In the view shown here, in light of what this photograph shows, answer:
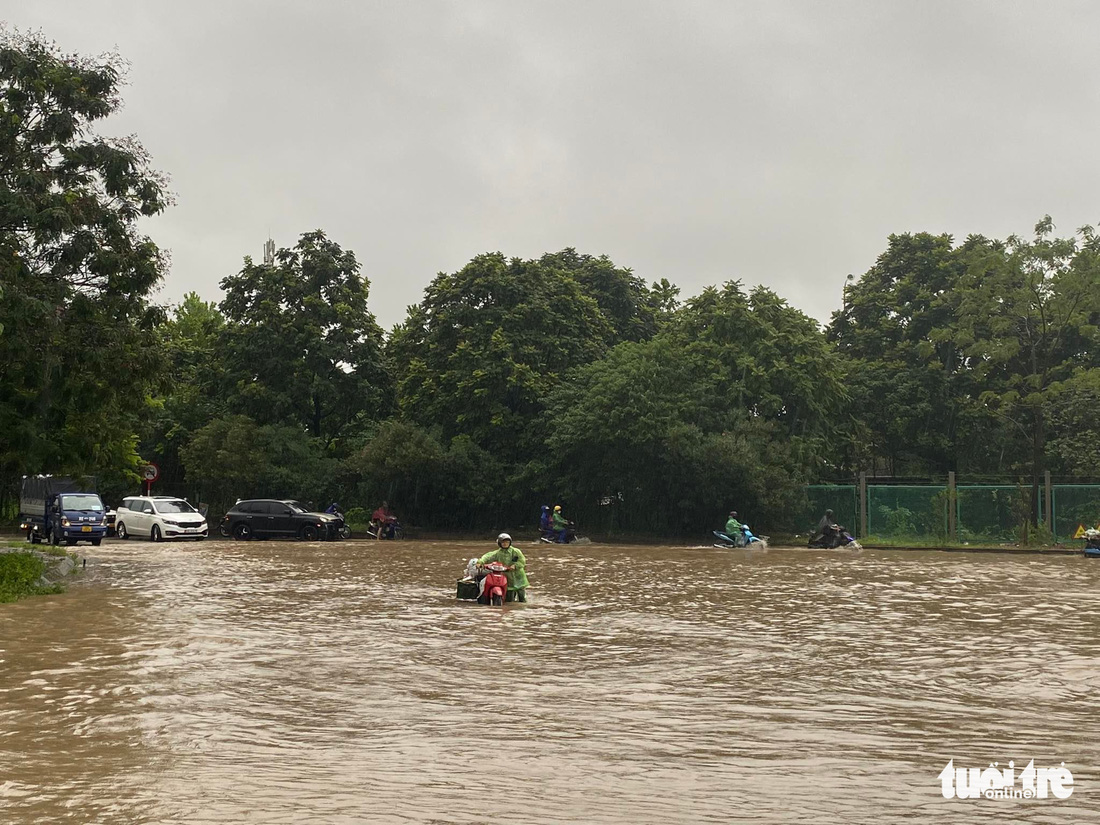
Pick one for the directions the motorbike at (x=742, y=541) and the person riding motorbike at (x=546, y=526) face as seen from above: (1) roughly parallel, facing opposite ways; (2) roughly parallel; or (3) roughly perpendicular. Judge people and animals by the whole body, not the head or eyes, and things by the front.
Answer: roughly parallel

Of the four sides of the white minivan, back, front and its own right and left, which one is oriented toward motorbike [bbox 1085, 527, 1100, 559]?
front

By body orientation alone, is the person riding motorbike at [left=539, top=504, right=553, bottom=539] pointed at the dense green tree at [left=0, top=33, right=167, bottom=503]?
no

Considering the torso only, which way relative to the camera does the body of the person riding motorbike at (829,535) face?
to the viewer's right

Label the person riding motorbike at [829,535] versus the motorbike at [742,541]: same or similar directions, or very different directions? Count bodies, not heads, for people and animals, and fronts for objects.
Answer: same or similar directions

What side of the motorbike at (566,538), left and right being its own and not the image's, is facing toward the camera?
right

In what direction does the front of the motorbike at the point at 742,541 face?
to the viewer's right

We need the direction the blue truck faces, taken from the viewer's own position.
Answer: facing the viewer and to the right of the viewer

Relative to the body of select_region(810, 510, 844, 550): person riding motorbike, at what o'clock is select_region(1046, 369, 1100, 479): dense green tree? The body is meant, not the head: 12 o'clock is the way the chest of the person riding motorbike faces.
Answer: The dense green tree is roughly at 11 o'clock from the person riding motorbike.

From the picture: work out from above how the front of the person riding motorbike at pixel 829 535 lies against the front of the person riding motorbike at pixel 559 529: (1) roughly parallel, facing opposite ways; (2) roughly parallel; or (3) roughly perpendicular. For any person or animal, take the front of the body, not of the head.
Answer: roughly parallel

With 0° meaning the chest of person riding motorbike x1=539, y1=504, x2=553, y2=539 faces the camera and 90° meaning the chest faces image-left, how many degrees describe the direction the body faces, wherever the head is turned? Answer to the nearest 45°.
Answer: approximately 270°
